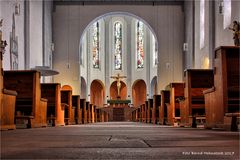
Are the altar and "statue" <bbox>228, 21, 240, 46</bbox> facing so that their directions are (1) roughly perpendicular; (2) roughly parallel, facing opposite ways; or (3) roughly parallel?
roughly perpendicular

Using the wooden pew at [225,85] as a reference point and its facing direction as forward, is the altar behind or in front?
in front

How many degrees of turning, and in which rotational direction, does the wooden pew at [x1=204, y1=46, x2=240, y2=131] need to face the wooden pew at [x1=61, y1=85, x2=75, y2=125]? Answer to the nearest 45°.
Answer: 0° — it already faces it

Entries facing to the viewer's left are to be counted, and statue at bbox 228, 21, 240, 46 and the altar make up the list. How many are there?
1

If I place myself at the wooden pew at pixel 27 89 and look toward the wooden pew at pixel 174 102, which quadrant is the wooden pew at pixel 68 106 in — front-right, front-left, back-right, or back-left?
front-left

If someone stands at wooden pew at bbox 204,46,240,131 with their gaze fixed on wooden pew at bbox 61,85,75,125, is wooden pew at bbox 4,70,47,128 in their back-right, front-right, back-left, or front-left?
front-left

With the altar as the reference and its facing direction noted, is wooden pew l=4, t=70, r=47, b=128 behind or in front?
in front

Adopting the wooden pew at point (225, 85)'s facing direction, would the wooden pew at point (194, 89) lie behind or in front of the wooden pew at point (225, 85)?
in front

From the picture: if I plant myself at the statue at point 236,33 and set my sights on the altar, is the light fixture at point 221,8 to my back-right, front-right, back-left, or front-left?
front-right

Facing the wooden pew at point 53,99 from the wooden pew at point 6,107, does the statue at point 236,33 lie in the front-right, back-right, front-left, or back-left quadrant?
front-right

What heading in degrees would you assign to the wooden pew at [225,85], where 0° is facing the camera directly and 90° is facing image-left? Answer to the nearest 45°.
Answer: approximately 135°

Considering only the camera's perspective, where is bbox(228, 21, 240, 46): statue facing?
facing to the left of the viewer

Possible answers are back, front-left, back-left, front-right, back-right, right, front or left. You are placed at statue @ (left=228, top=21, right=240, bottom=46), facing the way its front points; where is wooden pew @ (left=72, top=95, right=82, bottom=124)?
front

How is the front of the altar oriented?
toward the camera
